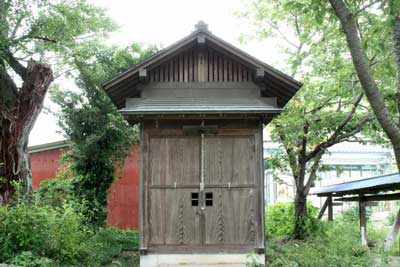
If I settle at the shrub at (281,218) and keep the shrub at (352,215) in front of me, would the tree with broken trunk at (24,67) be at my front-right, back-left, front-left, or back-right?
back-right

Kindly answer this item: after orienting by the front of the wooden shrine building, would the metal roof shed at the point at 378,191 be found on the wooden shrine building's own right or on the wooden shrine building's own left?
on the wooden shrine building's own left

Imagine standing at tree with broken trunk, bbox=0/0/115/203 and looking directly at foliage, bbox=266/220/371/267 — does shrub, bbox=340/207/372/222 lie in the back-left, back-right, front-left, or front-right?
front-left

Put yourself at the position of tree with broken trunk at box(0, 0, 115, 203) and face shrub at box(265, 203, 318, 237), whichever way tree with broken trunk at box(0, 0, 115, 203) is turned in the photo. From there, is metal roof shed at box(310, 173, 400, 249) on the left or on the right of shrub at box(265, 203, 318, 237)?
right

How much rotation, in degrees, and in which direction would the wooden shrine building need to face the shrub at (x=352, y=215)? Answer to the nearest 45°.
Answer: approximately 135° to its left

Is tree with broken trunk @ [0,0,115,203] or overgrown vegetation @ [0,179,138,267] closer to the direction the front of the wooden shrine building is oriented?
the overgrown vegetation

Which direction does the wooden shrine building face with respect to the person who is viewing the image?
facing the viewer

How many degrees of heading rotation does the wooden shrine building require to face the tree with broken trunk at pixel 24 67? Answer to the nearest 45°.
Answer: approximately 135° to its right

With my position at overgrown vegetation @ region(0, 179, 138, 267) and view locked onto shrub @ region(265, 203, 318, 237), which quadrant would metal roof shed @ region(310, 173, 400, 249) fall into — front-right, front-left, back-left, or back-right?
front-right

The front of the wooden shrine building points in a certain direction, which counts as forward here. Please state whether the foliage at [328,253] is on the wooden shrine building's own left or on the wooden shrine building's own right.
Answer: on the wooden shrine building's own left

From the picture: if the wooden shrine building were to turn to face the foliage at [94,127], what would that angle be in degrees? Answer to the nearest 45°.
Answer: approximately 135° to its right

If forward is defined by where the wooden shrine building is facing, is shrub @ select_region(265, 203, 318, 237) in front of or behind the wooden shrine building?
behind
